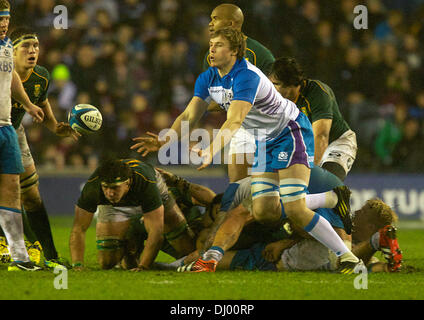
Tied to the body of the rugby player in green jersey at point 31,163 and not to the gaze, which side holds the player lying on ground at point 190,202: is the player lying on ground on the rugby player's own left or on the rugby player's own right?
on the rugby player's own left

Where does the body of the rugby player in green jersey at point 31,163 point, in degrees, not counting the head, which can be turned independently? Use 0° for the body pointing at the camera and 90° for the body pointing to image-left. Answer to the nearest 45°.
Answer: approximately 315°

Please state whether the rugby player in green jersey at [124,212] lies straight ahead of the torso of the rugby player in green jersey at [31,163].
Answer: yes

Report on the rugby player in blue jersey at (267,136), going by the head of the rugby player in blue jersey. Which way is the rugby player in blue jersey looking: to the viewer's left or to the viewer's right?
to the viewer's left

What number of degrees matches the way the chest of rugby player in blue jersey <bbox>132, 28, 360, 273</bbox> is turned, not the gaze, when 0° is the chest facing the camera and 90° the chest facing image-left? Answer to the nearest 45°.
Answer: approximately 45°

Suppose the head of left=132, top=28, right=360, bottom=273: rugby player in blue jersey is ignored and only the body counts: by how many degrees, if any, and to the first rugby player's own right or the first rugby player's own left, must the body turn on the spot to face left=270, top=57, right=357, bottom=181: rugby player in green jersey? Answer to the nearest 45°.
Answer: approximately 180°

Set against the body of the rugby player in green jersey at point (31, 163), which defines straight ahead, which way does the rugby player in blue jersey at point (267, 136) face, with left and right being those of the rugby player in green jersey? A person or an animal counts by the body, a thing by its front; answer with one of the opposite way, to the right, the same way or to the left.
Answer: to the right

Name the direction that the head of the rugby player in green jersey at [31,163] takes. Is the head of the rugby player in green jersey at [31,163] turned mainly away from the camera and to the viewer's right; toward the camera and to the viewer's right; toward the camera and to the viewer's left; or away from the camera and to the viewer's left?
toward the camera and to the viewer's right

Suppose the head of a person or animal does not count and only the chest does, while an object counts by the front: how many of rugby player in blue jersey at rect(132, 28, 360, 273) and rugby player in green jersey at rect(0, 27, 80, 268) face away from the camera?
0

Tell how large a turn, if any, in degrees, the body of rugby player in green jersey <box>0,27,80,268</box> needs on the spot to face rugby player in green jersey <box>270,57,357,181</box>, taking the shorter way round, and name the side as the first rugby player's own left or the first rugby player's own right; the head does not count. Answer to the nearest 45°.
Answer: approximately 45° to the first rugby player's own left
